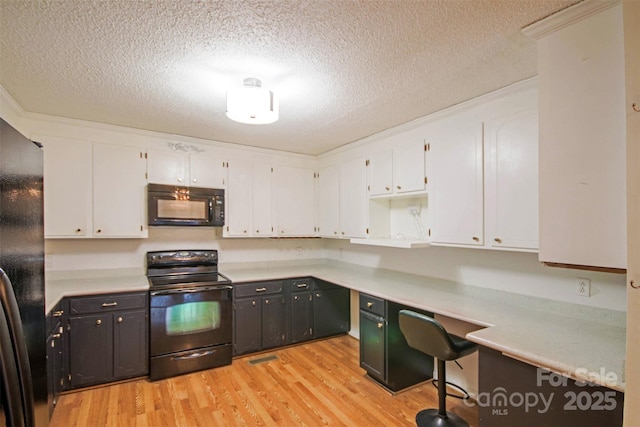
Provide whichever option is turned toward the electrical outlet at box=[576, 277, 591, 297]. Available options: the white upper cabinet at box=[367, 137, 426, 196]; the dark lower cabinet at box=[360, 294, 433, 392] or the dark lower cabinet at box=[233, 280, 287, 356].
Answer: the dark lower cabinet at box=[233, 280, 287, 356]

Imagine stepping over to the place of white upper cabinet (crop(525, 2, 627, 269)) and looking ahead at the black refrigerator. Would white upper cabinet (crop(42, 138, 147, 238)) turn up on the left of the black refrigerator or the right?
right

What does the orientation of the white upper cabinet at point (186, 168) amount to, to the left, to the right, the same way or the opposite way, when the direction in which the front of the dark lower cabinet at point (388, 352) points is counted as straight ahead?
to the left

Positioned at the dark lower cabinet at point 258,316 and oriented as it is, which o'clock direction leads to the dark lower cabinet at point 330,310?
the dark lower cabinet at point 330,310 is roughly at 10 o'clock from the dark lower cabinet at point 258,316.

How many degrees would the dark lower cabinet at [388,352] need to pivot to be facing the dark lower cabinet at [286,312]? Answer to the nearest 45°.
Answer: approximately 90° to its right

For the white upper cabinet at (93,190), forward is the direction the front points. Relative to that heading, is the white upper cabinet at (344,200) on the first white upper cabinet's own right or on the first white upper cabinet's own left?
on the first white upper cabinet's own left

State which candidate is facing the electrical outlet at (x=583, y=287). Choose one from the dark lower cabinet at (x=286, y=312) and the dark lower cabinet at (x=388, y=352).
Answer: the dark lower cabinet at (x=286, y=312)

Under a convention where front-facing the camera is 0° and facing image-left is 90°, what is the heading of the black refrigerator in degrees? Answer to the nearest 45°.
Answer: approximately 270°

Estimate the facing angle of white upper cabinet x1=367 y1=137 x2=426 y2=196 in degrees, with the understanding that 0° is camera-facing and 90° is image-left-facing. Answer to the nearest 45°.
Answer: approximately 45°

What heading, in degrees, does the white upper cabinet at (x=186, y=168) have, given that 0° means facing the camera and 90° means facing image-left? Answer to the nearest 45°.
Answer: approximately 0°
